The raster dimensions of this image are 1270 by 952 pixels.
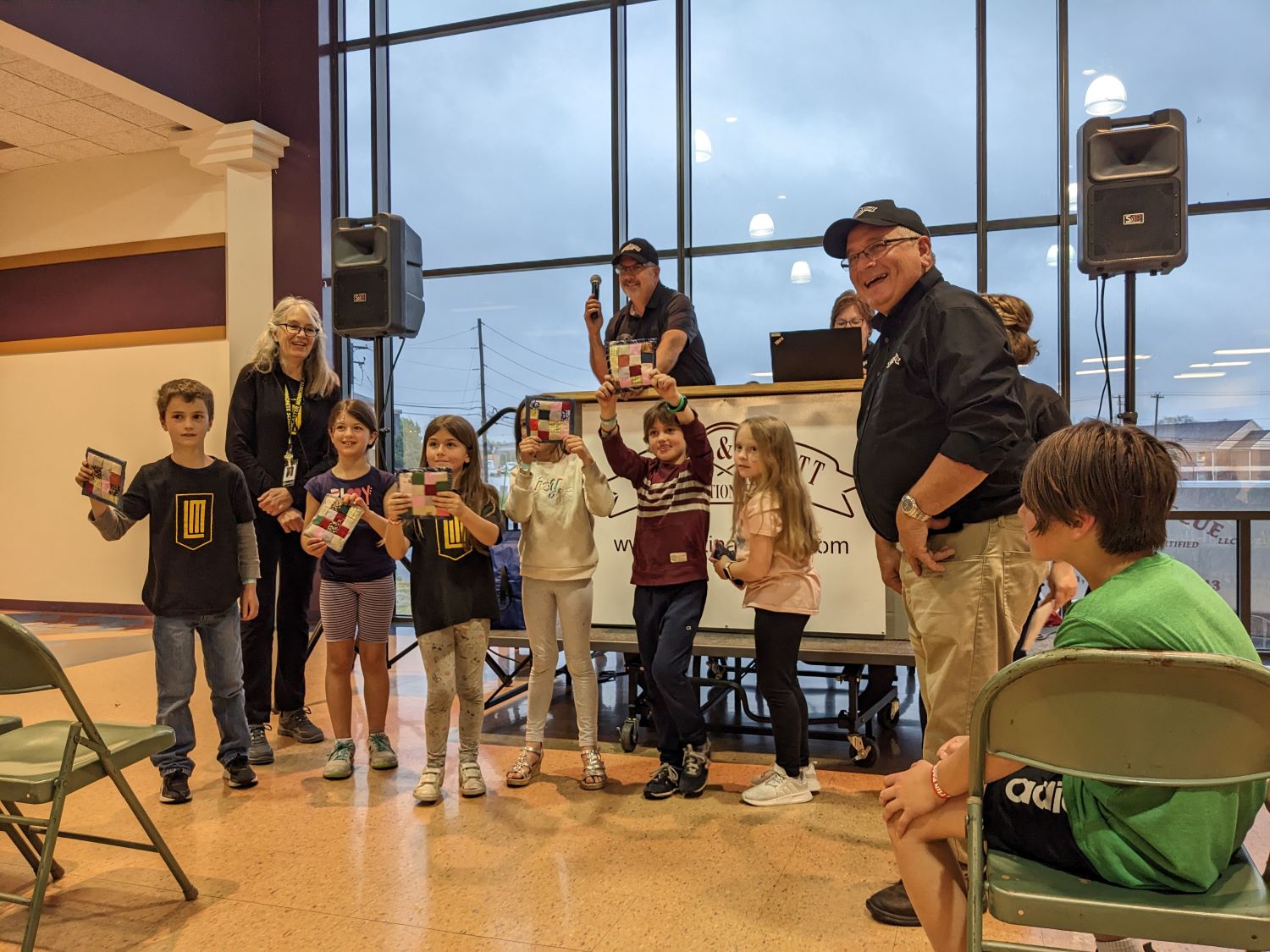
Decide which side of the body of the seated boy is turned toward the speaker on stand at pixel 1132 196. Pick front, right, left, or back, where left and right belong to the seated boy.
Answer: right

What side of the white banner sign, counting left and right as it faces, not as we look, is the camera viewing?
front

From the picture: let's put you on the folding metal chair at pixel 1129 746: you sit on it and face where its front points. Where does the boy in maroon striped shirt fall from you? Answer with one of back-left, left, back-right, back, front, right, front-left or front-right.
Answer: front-left

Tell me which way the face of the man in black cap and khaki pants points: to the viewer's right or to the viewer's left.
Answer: to the viewer's left

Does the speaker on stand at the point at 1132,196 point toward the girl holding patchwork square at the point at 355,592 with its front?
no

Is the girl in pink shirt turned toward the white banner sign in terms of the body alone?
no

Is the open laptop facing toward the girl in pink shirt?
no

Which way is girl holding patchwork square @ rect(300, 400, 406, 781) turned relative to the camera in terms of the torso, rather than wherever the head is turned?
toward the camera

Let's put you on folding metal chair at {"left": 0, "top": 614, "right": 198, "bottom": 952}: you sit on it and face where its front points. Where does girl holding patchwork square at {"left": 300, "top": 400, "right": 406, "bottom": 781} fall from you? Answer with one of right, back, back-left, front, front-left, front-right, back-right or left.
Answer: front

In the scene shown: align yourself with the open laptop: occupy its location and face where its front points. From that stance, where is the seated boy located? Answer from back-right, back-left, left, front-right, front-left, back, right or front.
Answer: back

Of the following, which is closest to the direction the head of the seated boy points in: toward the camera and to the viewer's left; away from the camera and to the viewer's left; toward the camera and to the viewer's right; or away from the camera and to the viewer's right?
away from the camera and to the viewer's left

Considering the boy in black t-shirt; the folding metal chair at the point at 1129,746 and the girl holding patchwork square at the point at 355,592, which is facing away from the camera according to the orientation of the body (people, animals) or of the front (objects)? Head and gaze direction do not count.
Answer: the folding metal chair

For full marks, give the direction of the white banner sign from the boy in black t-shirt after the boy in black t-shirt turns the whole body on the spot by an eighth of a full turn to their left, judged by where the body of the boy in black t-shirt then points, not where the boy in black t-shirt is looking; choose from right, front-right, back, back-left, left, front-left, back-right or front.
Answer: front-left

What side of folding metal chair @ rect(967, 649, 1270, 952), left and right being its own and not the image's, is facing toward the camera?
back

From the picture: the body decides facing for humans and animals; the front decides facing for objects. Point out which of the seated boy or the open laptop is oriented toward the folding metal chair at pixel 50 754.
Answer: the seated boy

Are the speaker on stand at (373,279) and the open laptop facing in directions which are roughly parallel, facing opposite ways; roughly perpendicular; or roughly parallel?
roughly parallel, facing opposite ways

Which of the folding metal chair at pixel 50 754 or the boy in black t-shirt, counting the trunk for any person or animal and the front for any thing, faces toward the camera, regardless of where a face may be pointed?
the boy in black t-shirt
